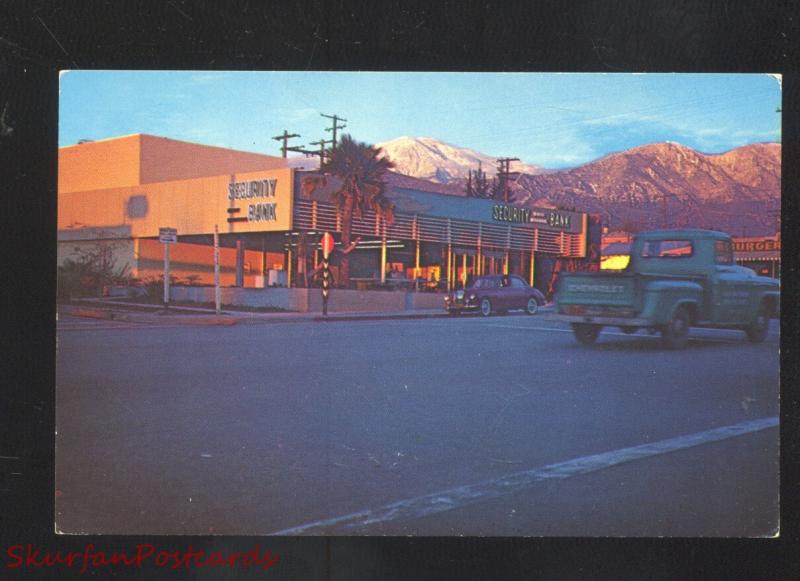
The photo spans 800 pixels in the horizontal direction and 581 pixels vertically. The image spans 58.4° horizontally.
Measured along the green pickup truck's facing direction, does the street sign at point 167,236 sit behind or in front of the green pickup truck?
behind

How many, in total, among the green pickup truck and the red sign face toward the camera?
1

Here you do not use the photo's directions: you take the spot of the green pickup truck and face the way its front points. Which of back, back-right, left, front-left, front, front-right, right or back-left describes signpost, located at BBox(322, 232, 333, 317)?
back-left

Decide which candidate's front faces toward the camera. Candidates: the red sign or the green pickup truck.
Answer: the red sign

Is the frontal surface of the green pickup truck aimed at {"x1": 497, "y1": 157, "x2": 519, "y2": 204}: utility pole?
no

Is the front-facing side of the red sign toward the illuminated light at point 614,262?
no

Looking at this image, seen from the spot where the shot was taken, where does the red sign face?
facing the viewer

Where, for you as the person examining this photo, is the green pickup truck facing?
facing away from the viewer and to the right of the viewer

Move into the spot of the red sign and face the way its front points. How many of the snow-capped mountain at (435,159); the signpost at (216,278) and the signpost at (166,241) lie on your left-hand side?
0

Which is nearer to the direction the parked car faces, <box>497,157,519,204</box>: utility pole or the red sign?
the utility pole
